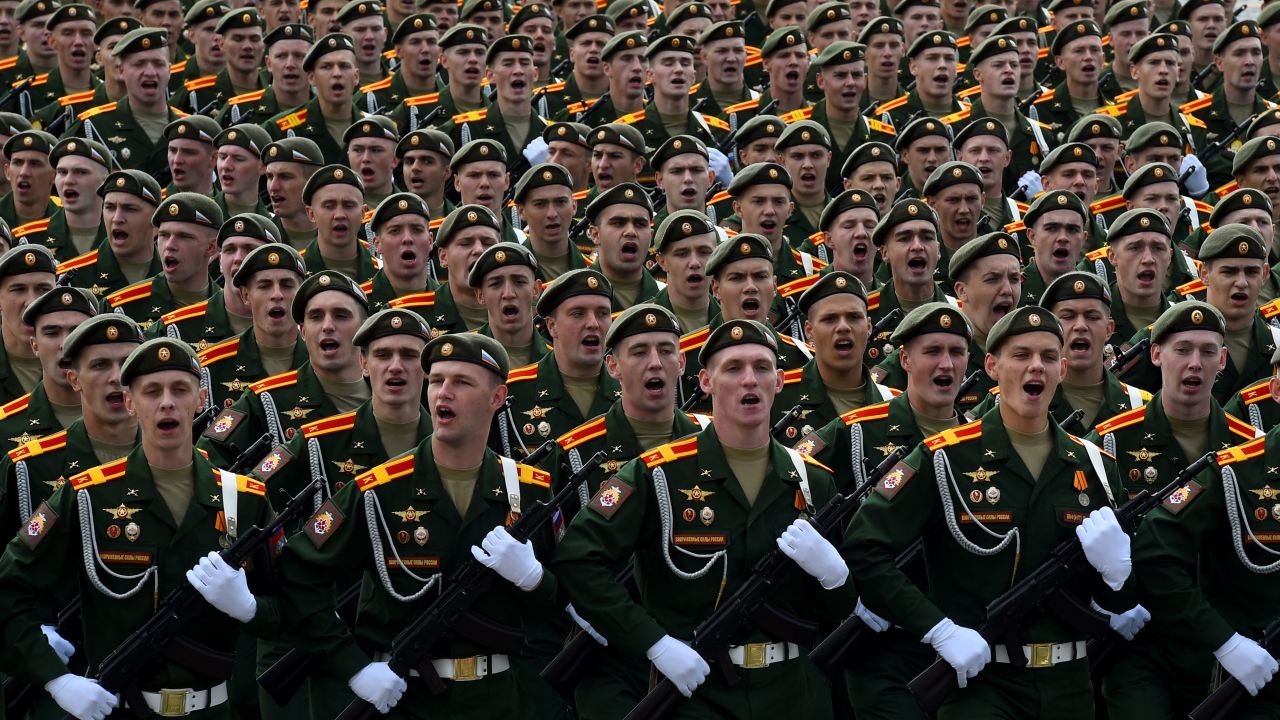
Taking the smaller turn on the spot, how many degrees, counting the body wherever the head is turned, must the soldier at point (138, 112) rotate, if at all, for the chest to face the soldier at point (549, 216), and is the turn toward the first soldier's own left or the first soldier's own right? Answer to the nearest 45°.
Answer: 0° — they already face them

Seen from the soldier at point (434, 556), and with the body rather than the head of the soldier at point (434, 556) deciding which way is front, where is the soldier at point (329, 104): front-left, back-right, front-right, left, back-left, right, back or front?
back

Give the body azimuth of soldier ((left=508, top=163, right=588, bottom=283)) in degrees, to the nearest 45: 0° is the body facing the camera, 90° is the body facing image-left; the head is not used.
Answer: approximately 0°

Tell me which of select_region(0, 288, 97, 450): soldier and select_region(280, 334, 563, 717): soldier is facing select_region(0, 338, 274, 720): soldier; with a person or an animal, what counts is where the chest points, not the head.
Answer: select_region(0, 288, 97, 450): soldier

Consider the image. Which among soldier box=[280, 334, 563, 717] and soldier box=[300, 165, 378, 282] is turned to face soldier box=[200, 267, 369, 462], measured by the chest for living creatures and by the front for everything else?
soldier box=[300, 165, 378, 282]

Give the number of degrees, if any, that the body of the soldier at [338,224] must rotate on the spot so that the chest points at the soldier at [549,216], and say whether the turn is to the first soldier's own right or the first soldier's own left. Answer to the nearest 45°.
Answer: approximately 90° to the first soldier's own left
